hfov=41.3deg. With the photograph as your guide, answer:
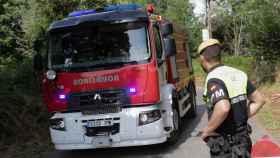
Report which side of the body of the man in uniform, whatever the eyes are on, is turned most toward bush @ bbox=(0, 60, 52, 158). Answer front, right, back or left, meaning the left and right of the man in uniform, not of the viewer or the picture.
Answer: front

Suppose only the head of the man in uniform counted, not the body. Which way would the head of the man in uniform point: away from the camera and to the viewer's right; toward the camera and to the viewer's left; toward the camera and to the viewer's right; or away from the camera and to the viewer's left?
away from the camera and to the viewer's left

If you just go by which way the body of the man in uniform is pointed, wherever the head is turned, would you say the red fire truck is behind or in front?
in front

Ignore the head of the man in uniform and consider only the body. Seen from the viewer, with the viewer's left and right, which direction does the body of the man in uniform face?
facing away from the viewer and to the left of the viewer

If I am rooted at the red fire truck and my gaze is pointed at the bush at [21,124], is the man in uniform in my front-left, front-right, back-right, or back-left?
back-left
